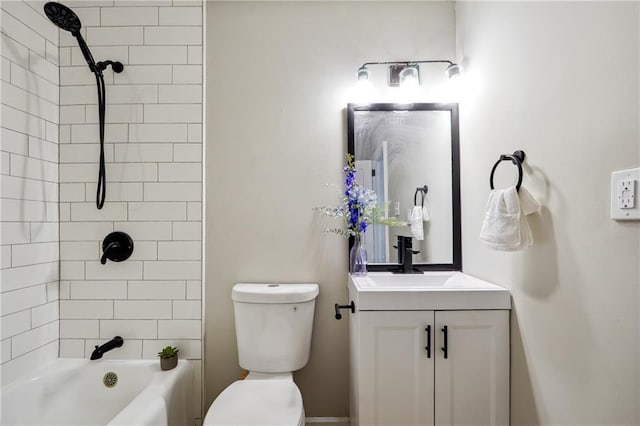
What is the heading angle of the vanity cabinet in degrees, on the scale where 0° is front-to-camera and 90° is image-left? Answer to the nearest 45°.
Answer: approximately 0°

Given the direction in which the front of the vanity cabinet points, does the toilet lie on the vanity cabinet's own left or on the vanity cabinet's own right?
on the vanity cabinet's own right

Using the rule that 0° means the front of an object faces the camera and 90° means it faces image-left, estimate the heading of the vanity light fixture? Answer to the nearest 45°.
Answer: approximately 0°

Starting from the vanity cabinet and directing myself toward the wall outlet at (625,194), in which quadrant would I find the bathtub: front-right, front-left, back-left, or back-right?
back-right

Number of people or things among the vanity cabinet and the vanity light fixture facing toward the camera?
2

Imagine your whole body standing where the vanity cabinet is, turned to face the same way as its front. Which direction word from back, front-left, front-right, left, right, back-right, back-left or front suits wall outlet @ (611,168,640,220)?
front-left
